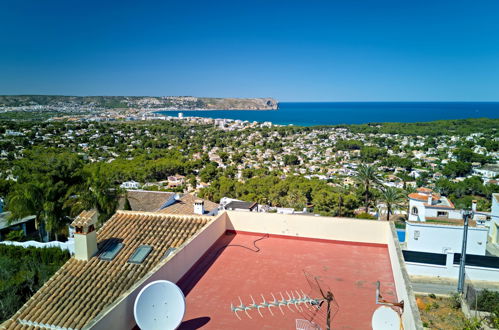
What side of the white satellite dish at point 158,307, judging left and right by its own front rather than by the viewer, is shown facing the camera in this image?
front

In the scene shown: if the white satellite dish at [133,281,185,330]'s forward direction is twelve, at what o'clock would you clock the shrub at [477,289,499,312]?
The shrub is roughly at 8 o'clock from the white satellite dish.

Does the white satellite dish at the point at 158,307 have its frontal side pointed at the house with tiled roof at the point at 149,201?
no

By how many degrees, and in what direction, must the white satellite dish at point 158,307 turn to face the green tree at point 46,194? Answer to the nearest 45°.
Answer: approximately 180°

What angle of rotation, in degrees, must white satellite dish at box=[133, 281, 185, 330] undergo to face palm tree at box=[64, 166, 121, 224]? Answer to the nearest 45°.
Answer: approximately 180°

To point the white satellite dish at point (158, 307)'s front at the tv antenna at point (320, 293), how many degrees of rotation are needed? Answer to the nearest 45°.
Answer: approximately 90° to its left

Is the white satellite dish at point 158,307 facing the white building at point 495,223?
no

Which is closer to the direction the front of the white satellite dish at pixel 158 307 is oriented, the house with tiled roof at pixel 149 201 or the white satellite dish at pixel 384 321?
the white satellite dish

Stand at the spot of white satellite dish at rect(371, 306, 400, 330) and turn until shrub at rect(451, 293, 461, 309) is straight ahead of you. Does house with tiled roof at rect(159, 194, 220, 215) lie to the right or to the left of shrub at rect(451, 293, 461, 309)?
left

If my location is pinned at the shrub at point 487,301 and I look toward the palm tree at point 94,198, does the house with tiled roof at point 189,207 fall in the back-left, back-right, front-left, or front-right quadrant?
front-right

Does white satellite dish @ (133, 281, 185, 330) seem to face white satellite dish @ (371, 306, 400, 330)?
no
